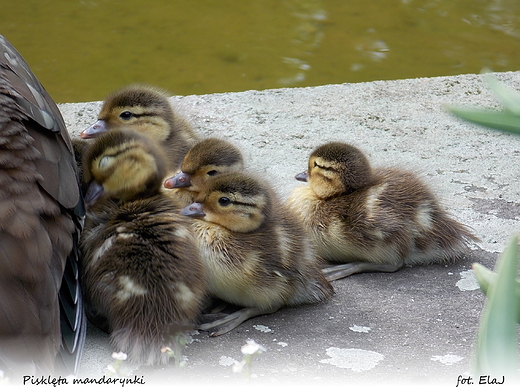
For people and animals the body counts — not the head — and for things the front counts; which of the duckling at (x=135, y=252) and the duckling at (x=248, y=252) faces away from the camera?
the duckling at (x=135, y=252)

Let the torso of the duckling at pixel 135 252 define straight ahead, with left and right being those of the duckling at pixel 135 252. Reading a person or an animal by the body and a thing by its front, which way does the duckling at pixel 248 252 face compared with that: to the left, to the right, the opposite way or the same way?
to the left

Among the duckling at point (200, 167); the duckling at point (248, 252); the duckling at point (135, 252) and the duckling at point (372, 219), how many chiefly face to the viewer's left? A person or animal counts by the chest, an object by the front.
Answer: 3

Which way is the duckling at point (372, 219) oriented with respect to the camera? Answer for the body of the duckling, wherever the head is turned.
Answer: to the viewer's left

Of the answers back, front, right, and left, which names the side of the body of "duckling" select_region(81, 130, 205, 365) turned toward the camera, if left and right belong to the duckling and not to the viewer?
back

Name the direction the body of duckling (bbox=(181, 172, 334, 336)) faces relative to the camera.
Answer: to the viewer's left

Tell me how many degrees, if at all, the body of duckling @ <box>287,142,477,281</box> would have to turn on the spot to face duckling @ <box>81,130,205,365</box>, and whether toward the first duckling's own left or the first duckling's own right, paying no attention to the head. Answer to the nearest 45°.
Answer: approximately 45° to the first duckling's own left

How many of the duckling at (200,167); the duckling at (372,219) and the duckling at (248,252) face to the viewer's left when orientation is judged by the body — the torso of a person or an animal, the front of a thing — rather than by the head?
3

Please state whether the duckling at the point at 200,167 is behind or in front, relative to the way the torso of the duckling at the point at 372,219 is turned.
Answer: in front

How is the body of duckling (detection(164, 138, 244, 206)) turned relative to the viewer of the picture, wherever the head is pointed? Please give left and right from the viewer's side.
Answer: facing to the left of the viewer

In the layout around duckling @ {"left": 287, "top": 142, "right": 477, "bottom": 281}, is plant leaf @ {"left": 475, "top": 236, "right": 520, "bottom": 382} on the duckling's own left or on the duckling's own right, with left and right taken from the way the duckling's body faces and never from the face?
on the duckling's own left
